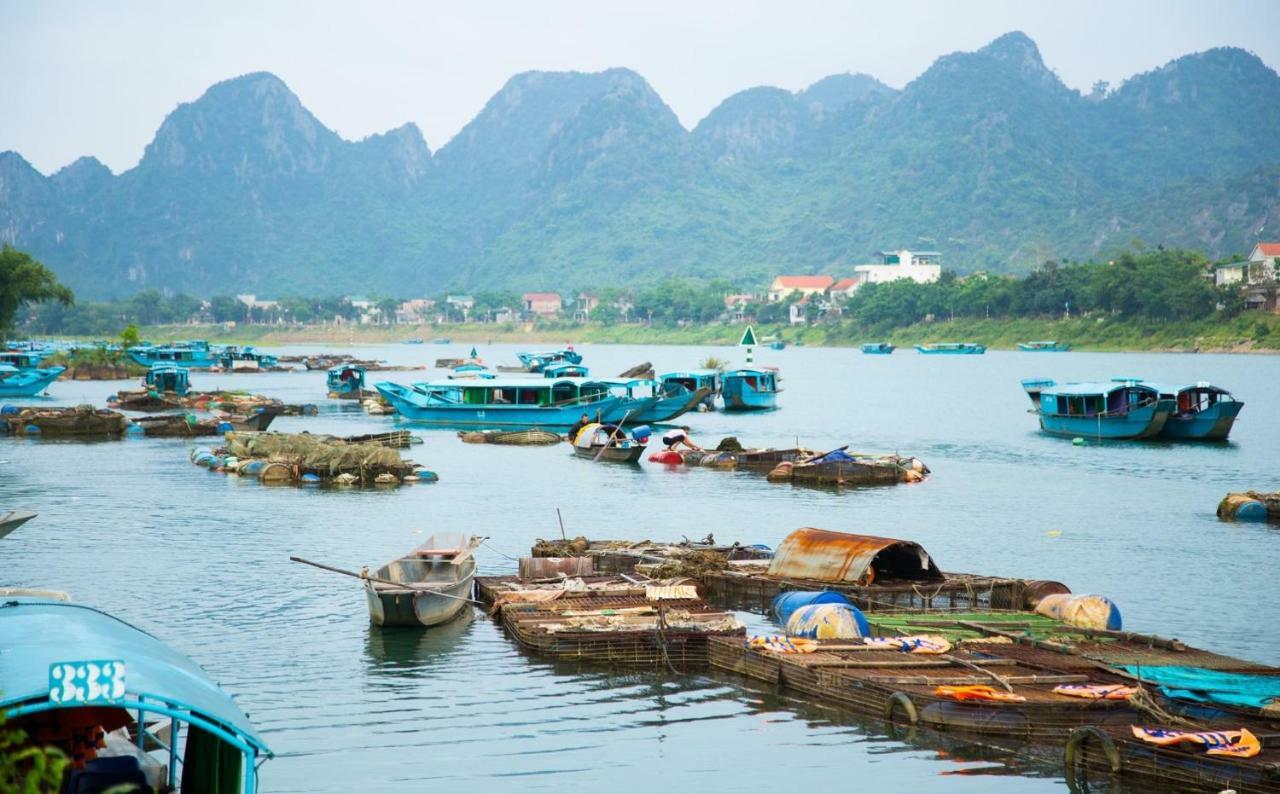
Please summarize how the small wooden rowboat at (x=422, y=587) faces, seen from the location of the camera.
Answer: facing away from the viewer and to the right of the viewer

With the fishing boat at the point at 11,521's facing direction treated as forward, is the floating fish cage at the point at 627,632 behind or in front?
in front

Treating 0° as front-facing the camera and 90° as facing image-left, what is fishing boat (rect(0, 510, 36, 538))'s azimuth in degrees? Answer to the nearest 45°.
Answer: approximately 270°

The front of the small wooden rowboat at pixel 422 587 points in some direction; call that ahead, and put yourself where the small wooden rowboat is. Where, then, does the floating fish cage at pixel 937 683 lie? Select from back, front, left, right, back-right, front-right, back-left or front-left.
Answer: right

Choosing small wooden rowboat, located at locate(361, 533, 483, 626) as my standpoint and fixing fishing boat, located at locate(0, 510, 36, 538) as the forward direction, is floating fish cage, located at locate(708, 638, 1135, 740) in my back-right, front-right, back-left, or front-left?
back-left

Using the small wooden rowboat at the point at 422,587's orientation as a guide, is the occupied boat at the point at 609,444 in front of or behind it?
in front

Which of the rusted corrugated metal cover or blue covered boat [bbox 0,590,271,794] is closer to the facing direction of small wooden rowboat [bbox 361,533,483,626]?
the rusted corrugated metal cover

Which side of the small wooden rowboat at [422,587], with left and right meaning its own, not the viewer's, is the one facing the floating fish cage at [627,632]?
right

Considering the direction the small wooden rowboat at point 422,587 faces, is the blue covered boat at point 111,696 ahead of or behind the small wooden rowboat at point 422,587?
behind

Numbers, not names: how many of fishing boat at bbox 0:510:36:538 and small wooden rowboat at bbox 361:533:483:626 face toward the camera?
0

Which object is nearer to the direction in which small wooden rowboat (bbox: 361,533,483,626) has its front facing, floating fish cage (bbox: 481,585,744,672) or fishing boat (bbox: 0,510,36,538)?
the floating fish cage

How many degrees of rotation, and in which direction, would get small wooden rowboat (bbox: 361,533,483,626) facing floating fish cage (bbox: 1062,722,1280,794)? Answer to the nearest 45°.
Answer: approximately 90° to its right

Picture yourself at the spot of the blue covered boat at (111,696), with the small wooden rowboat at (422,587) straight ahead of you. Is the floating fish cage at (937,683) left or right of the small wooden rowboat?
right
